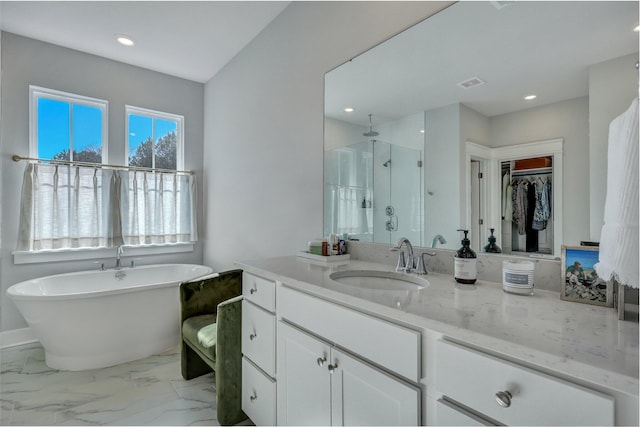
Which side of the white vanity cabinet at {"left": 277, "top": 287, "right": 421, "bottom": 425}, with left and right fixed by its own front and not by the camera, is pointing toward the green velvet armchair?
right

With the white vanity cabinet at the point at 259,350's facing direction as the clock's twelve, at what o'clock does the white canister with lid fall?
The white canister with lid is roughly at 9 o'clock from the white vanity cabinet.

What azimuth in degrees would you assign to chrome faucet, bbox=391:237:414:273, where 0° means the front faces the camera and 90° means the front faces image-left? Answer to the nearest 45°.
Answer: approximately 45°

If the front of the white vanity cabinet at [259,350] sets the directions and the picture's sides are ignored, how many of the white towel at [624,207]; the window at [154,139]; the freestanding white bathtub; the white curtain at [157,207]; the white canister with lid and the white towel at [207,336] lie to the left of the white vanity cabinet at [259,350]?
2

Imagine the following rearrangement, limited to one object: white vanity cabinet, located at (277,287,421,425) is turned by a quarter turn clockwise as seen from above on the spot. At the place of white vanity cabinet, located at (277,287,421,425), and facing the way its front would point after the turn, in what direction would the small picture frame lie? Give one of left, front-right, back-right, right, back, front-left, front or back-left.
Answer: back-right

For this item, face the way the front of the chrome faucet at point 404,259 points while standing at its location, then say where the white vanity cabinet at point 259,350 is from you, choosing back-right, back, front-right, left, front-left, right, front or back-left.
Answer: front-right

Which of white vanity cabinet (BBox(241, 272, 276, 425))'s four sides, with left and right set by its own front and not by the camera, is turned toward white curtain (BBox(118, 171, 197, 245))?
right
